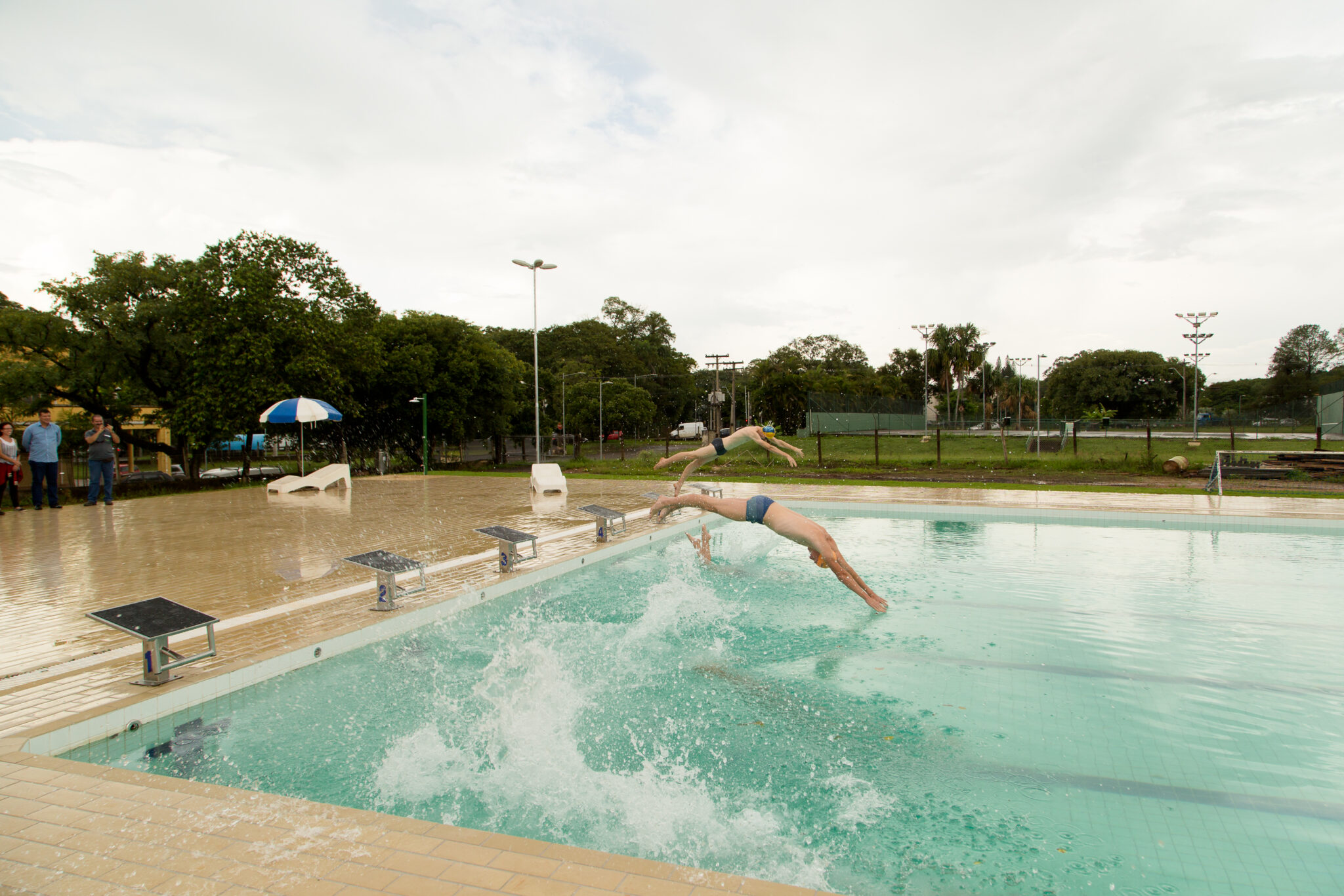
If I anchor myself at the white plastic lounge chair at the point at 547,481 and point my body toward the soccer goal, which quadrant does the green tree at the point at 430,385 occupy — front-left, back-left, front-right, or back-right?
back-left

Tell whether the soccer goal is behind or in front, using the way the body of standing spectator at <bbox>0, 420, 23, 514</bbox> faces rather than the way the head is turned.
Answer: in front

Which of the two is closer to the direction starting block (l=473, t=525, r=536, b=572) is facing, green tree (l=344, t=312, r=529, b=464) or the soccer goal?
the soccer goal

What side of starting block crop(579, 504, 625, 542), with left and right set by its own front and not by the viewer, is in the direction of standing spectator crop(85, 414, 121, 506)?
back

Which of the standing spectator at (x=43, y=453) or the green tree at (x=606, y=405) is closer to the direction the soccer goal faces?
the standing spectator

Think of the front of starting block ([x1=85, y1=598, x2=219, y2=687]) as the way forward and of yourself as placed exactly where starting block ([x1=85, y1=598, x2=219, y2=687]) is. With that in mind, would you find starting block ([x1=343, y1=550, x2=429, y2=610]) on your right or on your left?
on your left

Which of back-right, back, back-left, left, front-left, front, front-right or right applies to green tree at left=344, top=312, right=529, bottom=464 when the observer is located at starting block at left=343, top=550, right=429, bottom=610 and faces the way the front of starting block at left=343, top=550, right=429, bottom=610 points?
back-left

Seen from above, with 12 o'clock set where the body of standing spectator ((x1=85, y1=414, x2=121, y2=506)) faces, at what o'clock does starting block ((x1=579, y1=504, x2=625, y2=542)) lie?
The starting block is roughly at 11 o'clock from the standing spectator.

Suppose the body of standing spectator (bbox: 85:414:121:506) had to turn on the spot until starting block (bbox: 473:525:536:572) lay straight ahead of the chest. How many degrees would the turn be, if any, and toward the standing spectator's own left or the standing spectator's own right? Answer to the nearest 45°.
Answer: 0° — they already face it

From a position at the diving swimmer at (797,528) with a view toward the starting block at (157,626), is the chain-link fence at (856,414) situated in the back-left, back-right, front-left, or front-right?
back-right
